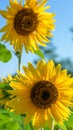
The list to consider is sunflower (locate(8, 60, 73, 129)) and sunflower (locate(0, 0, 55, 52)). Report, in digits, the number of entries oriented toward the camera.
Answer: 2

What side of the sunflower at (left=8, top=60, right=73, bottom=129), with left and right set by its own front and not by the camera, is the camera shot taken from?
front
